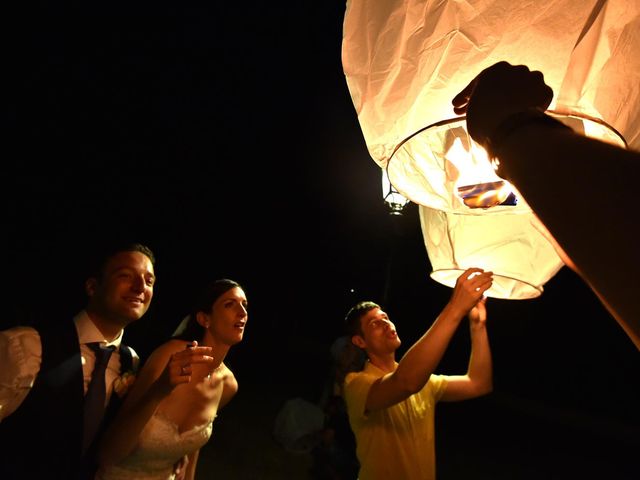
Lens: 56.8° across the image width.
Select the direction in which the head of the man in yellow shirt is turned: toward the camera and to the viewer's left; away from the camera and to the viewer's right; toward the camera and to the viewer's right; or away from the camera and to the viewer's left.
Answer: toward the camera and to the viewer's right

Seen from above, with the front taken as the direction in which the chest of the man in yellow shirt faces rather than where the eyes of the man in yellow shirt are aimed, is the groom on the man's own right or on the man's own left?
on the man's own right

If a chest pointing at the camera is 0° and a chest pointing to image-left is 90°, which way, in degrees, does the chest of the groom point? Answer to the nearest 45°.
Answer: approximately 315°

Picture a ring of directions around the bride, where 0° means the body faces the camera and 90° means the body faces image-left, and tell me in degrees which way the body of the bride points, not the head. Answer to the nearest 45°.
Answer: approximately 315°

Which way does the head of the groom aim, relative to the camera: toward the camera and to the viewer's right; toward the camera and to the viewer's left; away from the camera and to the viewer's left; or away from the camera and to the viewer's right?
toward the camera and to the viewer's right

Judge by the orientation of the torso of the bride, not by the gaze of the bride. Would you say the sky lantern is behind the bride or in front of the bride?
in front

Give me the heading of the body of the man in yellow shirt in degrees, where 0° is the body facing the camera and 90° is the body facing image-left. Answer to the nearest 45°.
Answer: approximately 315°

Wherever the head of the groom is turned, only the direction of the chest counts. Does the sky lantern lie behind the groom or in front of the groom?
in front
